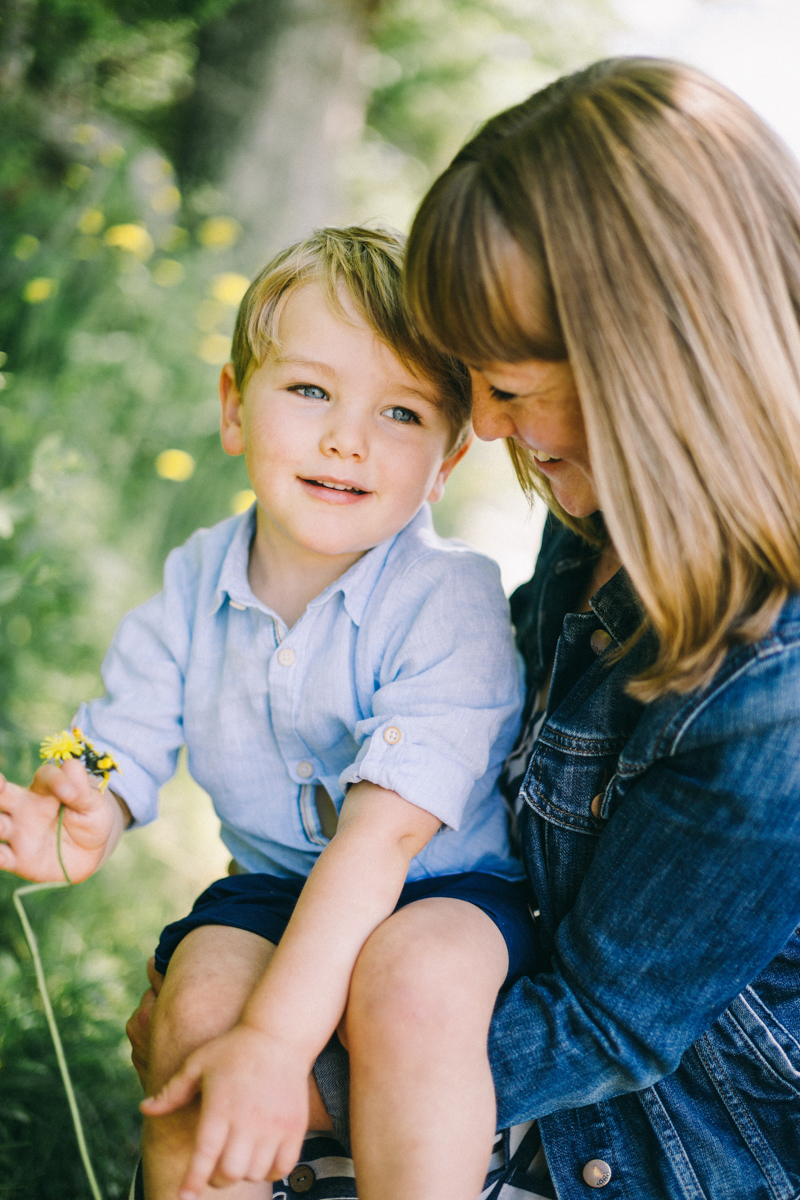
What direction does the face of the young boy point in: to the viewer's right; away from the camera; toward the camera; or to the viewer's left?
toward the camera

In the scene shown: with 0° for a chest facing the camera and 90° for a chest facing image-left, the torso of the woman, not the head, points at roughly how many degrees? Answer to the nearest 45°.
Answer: approximately 90°

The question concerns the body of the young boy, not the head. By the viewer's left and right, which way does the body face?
facing the viewer
